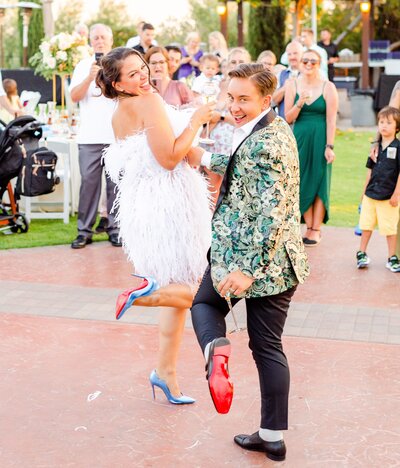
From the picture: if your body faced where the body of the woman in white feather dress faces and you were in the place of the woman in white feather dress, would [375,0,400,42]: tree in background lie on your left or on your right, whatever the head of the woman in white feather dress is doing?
on your left

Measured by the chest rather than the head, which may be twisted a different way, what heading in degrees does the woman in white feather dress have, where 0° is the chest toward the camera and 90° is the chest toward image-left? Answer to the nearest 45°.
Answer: approximately 270°

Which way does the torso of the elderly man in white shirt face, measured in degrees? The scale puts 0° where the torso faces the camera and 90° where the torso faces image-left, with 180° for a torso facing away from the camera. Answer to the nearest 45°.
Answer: approximately 0°

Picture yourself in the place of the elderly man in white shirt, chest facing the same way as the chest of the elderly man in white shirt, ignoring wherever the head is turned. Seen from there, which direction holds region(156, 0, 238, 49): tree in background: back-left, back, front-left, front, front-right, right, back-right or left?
back

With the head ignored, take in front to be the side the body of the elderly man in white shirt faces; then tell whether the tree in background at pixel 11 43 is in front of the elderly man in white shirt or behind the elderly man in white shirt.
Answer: behind

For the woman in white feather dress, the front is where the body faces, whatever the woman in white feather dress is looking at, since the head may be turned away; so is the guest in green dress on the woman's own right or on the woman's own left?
on the woman's own left

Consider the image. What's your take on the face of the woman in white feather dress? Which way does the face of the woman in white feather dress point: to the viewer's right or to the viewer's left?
to the viewer's right

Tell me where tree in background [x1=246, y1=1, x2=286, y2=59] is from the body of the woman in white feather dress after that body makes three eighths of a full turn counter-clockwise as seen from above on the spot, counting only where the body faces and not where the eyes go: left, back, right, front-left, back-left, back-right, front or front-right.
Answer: front-right

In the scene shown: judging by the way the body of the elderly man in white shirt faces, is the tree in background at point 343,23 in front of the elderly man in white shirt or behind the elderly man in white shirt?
behind

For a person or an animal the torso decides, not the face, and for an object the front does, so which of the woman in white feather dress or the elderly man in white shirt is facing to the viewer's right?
the woman in white feather dress

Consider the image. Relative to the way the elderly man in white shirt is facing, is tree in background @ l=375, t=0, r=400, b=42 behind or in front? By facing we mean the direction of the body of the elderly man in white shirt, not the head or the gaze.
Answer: behind

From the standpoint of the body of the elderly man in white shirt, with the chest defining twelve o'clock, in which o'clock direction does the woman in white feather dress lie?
The woman in white feather dress is roughly at 12 o'clock from the elderly man in white shirt.
